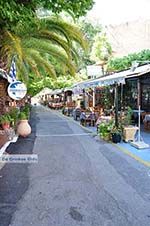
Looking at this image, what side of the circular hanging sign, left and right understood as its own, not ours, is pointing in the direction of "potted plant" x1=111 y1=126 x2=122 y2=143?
left

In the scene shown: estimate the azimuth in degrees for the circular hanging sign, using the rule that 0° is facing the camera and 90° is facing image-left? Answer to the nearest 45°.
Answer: approximately 0°
